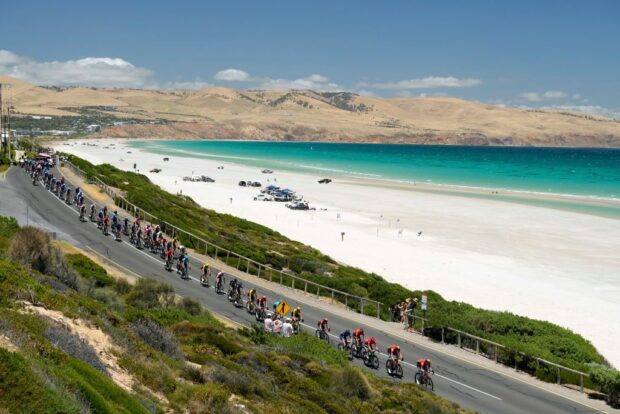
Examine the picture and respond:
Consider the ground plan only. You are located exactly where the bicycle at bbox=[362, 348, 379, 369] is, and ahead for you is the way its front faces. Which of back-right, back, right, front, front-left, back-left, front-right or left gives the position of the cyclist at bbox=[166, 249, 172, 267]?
back

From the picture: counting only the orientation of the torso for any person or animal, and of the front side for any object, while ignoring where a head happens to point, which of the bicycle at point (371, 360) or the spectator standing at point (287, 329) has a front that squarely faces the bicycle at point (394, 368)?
the bicycle at point (371, 360)

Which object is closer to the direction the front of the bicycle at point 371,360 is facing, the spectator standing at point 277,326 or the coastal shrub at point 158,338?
the coastal shrub

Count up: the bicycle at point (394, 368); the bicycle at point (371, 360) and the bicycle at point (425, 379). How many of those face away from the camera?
0

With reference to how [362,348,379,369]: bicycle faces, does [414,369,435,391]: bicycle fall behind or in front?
in front

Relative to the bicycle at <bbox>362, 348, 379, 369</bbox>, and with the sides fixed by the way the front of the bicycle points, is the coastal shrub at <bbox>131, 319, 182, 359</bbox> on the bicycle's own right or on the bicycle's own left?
on the bicycle's own right

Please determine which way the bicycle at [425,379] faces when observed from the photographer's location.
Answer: facing the viewer and to the right of the viewer

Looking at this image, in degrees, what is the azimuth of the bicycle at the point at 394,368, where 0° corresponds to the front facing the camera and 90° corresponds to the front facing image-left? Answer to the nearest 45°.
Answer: approximately 315°

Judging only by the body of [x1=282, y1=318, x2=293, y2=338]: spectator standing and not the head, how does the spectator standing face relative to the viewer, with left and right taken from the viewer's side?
facing away from the viewer

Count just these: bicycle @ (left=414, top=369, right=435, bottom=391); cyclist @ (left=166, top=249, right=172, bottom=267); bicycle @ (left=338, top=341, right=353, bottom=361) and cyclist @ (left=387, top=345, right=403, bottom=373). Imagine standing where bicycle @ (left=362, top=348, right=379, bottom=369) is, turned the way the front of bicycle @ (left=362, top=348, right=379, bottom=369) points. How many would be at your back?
2

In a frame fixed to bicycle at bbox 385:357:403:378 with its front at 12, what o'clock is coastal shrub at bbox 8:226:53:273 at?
The coastal shrub is roughly at 4 o'clock from the bicycle.

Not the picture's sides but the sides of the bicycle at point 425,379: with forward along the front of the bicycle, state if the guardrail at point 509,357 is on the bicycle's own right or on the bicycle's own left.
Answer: on the bicycle's own left
